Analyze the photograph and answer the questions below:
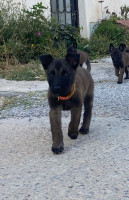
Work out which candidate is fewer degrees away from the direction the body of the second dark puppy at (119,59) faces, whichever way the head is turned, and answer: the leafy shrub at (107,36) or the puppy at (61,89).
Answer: the puppy

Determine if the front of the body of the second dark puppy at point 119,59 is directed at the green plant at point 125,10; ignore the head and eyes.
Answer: no

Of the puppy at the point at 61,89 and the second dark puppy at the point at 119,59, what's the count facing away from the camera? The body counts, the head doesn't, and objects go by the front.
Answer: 0

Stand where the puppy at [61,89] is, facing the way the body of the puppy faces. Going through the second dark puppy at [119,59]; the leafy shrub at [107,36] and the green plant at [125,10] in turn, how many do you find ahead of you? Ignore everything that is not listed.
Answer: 0

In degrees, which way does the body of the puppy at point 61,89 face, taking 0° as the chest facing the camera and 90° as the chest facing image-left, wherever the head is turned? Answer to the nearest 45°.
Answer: approximately 45°

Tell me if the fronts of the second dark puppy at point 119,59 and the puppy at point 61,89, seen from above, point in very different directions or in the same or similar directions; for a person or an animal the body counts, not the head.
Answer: same or similar directions

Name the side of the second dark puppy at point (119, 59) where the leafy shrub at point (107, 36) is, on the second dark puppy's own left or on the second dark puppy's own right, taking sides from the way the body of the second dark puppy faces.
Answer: on the second dark puppy's own right

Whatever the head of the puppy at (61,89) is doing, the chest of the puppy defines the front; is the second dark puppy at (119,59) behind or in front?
behind

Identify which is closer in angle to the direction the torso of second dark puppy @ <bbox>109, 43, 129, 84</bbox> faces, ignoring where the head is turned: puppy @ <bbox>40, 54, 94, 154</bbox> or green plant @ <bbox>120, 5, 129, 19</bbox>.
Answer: the puppy

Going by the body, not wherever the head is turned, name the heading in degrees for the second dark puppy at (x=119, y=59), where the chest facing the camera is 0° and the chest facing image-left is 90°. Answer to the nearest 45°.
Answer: approximately 45°
